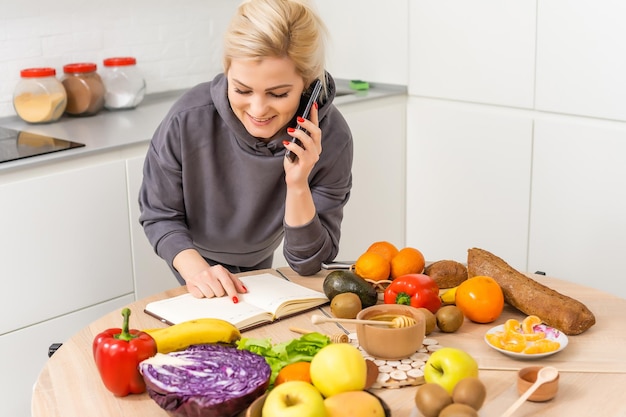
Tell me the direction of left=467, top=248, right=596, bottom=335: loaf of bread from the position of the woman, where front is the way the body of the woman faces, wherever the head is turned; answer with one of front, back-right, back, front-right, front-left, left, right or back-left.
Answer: front-left

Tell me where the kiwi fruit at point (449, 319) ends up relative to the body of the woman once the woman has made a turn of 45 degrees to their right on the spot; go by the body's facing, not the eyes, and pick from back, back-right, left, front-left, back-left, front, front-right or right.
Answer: left

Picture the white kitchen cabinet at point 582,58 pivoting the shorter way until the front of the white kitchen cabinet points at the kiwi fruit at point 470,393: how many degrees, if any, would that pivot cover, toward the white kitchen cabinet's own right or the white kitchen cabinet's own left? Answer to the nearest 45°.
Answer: approximately 45° to the white kitchen cabinet's own left

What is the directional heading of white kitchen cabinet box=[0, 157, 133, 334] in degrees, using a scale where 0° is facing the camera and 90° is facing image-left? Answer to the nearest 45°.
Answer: approximately 315°

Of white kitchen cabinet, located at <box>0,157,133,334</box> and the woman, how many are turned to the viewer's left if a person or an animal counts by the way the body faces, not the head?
0

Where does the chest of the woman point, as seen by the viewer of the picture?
toward the camera

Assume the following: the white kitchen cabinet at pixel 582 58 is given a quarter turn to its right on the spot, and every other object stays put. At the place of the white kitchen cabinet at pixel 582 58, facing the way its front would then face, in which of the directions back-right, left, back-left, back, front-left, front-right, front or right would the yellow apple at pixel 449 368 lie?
back-left

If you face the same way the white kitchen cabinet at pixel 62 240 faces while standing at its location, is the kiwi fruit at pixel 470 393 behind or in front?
in front

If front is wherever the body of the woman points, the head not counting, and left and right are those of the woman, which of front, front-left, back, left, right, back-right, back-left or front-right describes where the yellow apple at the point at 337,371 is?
front

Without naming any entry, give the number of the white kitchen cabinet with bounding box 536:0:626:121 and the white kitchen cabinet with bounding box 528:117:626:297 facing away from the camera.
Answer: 0

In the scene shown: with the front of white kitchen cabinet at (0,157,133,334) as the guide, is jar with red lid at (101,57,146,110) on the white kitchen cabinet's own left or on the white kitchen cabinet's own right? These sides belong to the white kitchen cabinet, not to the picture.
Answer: on the white kitchen cabinet's own left

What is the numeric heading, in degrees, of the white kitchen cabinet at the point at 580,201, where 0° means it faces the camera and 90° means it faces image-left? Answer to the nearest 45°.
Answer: approximately 45°
